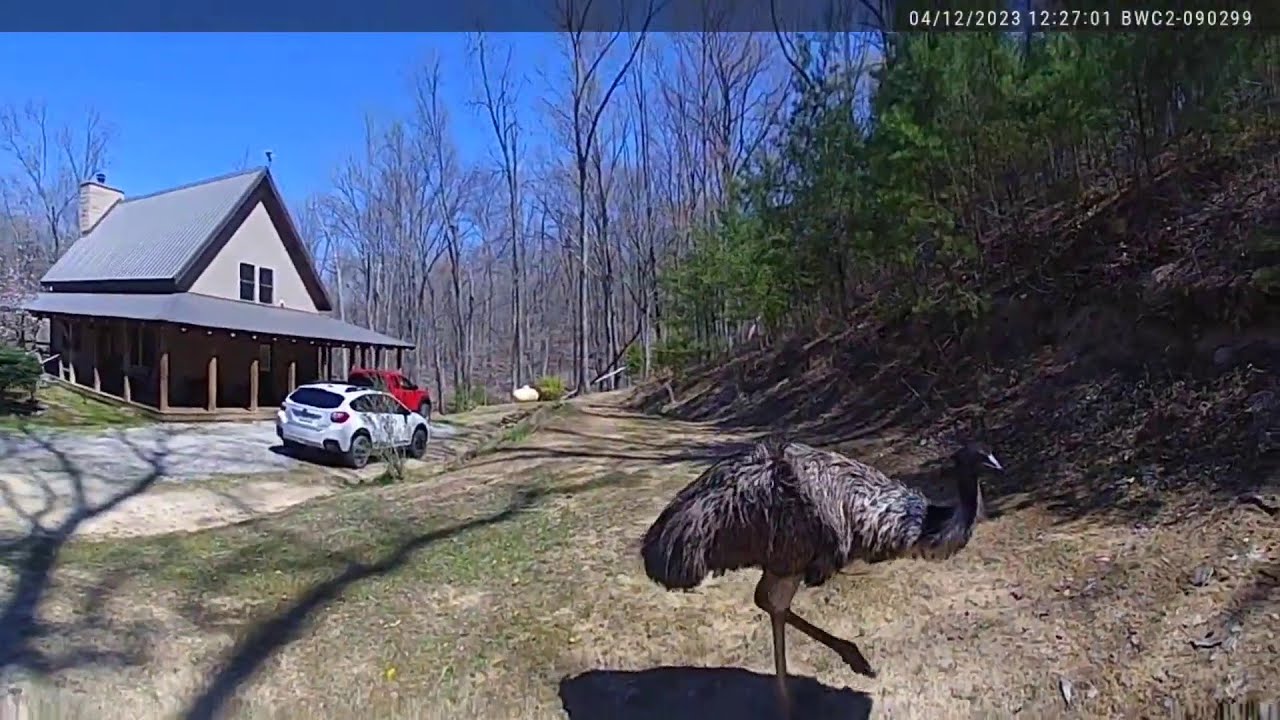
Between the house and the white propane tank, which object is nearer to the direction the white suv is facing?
the white propane tank

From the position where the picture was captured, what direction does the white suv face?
facing away from the viewer and to the right of the viewer

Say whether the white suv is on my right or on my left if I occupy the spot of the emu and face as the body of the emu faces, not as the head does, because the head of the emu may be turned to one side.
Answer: on my left

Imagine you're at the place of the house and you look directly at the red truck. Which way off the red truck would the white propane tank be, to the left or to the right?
left

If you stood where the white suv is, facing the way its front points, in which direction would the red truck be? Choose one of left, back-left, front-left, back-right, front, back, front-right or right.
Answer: front-left

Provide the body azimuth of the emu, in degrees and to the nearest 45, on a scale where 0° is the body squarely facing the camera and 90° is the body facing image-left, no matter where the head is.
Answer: approximately 270°

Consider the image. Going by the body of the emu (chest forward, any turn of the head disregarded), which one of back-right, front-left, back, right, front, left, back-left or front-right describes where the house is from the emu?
back-left
